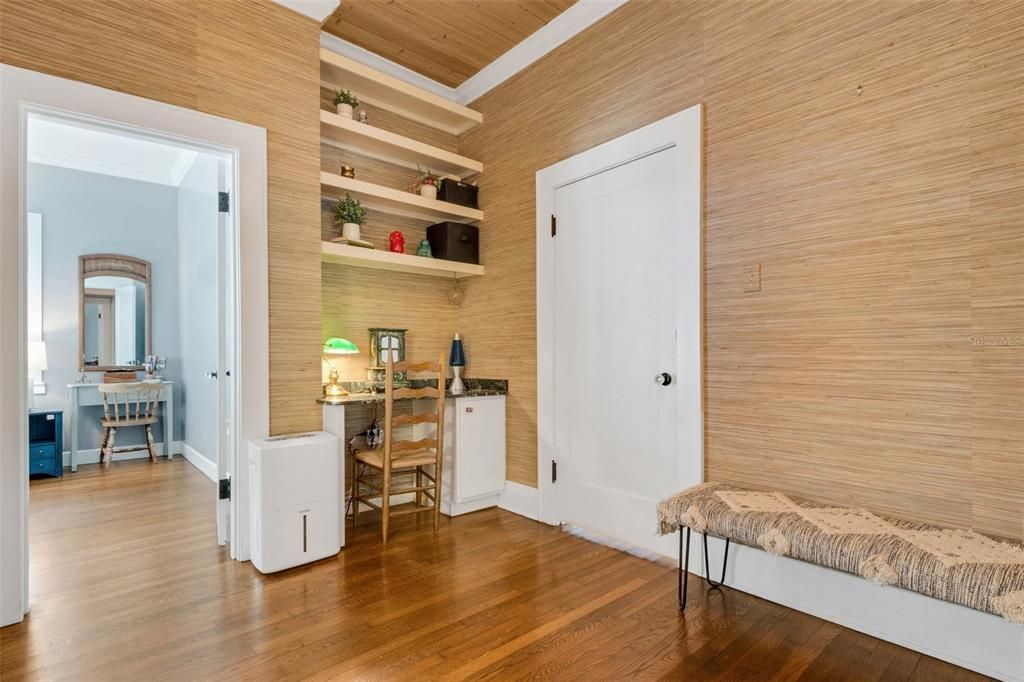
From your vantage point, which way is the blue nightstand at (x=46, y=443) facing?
toward the camera

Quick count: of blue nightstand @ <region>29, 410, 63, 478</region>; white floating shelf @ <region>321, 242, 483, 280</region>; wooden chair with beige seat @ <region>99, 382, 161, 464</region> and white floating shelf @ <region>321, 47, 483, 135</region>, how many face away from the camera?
1

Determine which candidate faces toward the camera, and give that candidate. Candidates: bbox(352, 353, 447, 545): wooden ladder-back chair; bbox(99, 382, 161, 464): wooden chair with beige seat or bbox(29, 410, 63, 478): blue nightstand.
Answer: the blue nightstand

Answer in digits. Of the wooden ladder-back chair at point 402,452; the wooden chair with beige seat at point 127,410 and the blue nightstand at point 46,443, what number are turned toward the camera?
1

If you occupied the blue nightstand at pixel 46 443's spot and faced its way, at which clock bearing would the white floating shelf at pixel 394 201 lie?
The white floating shelf is roughly at 11 o'clock from the blue nightstand.

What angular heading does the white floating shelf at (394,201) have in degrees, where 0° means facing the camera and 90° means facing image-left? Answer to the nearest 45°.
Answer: approximately 315°

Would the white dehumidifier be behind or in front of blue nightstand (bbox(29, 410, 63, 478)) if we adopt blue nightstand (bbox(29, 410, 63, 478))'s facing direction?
in front

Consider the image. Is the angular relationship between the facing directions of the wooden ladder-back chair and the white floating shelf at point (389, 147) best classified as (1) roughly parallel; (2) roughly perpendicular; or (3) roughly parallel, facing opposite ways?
roughly parallel, facing opposite ways

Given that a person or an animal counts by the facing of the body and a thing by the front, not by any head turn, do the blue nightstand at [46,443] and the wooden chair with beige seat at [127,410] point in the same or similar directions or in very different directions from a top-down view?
very different directions

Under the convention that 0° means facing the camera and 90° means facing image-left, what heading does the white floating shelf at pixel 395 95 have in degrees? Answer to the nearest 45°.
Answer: approximately 315°

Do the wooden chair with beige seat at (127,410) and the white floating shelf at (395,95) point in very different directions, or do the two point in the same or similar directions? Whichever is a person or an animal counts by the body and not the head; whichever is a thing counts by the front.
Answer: very different directions

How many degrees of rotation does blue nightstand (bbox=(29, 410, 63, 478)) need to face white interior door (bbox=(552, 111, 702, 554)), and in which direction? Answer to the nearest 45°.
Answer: approximately 45° to its left

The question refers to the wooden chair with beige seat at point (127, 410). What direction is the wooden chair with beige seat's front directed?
away from the camera

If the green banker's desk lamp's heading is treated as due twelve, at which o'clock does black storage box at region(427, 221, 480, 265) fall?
The black storage box is roughly at 10 o'clock from the green banker's desk lamp.

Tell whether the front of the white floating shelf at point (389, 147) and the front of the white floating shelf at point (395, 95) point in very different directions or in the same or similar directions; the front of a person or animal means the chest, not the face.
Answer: same or similar directions

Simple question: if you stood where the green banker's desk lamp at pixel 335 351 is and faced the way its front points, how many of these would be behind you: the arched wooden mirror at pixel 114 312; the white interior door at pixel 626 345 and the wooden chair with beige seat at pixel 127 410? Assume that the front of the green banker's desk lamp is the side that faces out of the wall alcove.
2

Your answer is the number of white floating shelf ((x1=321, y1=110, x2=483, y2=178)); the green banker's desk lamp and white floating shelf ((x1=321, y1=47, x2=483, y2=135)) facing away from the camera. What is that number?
0
